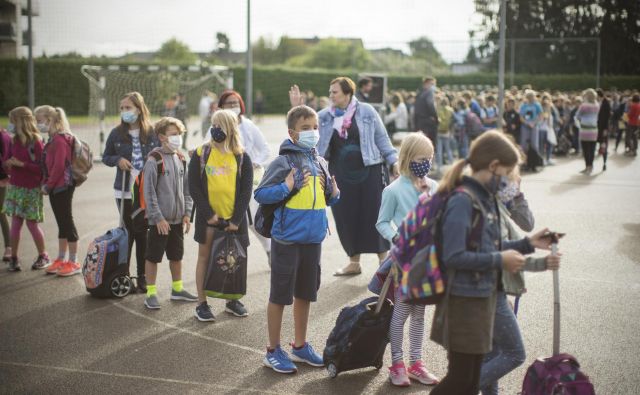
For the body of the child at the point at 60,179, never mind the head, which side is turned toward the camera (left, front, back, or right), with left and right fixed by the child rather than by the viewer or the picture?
left

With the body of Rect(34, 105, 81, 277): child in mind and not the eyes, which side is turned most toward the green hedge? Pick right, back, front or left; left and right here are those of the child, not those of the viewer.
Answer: right

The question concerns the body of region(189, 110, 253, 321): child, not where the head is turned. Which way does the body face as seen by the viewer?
toward the camera

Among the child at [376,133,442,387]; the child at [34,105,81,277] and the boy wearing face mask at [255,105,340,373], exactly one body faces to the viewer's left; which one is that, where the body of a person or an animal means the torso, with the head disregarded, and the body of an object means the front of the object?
the child at [34,105,81,277]

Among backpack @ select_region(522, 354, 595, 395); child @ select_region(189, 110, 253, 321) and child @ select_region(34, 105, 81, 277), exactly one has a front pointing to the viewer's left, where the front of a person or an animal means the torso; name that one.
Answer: child @ select_region(34, 105, 81, 277)

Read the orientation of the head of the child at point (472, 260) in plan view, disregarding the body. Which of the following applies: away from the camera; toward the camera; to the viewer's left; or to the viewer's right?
to the viewer's right

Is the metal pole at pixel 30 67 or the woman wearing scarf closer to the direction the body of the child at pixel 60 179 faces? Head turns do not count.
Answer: the metal pole

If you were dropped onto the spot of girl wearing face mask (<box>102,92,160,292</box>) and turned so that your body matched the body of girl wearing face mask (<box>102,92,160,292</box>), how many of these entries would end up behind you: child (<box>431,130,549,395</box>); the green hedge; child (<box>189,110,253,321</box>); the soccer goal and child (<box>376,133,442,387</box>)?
2

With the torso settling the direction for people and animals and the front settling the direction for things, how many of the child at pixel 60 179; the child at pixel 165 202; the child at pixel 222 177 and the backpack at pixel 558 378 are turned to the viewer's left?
1

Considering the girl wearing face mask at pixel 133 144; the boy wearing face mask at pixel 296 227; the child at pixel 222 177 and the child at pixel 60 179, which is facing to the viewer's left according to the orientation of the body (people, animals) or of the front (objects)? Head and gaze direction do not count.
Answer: the child at pixel 60 179
